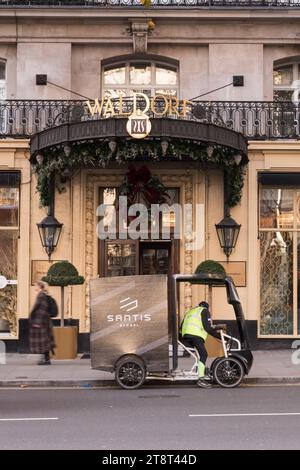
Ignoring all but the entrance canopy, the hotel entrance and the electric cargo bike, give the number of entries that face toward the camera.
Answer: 2

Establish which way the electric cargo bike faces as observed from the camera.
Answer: facing to the right of the viewer

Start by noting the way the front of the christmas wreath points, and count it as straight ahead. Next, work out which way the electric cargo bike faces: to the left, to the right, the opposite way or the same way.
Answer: to the left

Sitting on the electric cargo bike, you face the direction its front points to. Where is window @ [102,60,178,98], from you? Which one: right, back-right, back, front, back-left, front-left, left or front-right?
left

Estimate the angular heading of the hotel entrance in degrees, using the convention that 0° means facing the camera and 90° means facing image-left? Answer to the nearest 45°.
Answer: approximately 0°

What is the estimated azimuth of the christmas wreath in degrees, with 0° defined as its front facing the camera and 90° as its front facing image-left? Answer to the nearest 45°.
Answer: approximately 0°

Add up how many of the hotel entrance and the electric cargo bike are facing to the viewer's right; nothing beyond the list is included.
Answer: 1

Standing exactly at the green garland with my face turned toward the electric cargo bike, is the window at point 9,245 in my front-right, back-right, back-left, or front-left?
back-right
